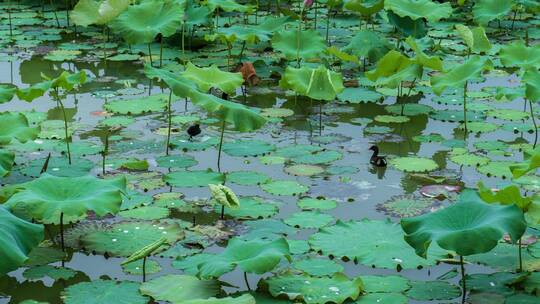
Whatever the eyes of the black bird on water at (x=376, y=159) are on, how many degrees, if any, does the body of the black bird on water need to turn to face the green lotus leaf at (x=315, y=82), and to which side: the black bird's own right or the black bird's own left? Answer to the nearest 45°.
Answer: approximately 45° to the black bird's own right

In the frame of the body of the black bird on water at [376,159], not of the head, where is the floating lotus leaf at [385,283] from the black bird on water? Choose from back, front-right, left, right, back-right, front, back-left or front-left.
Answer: left

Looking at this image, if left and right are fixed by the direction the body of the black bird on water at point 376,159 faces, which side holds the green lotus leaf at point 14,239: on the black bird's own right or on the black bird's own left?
on the black bird's own left

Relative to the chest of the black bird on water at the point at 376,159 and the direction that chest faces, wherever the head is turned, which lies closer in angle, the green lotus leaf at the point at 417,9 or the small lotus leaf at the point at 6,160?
the small lotus leaf

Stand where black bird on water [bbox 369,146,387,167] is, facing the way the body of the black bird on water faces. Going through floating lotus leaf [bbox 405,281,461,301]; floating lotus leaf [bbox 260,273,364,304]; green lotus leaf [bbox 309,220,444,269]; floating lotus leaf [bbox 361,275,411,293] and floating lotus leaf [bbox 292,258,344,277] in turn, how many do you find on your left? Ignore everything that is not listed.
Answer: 5

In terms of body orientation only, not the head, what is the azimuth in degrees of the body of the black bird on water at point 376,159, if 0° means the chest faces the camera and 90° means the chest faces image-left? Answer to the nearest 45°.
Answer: approximately 90°
